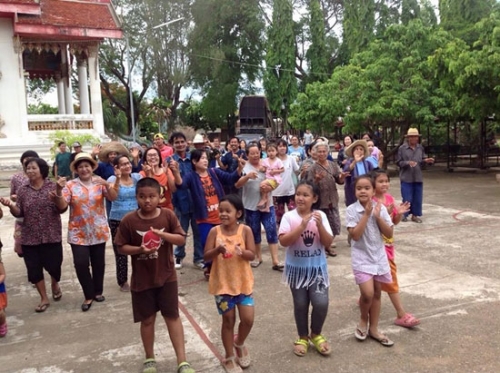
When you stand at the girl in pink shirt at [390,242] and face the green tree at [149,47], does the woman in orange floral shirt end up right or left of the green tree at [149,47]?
left

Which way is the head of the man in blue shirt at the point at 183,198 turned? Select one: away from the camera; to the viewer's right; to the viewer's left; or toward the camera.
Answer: toward the camera

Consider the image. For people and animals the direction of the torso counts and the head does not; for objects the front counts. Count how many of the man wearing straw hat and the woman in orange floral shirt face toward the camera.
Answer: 2

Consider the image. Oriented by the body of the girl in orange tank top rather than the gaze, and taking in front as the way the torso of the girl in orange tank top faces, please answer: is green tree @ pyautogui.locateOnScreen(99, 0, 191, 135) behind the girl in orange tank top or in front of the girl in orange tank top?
behind

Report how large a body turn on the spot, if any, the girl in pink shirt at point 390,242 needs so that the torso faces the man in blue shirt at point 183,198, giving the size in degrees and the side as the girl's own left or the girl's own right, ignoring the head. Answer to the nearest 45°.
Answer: approximately 180°

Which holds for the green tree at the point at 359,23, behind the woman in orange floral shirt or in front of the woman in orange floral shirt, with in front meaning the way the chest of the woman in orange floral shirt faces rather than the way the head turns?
behind

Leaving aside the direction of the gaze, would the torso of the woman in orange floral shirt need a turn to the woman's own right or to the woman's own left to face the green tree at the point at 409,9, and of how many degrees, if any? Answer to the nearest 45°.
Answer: approximately 135° to the woman's own left

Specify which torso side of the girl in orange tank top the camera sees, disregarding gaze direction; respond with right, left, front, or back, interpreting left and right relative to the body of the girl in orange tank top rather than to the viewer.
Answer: front

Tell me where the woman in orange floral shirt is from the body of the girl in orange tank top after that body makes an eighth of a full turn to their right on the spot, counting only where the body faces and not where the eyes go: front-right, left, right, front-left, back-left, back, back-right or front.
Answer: right

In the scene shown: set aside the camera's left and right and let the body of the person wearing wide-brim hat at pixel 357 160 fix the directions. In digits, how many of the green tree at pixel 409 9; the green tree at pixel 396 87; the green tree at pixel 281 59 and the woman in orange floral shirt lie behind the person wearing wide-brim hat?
3

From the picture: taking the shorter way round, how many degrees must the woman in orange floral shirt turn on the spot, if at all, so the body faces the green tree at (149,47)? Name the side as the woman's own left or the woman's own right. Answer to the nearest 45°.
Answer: approximately 180°

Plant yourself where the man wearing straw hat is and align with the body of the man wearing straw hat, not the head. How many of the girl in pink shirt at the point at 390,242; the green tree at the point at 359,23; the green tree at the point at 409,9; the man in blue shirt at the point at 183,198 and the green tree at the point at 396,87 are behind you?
3

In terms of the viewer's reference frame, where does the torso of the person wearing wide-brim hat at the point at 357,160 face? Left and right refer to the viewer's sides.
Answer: facing the viewer

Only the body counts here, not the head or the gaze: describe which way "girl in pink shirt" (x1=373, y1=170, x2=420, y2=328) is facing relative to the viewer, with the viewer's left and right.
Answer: facing the viewer and to the right of the viewer

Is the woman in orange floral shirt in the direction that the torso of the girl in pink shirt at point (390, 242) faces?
no

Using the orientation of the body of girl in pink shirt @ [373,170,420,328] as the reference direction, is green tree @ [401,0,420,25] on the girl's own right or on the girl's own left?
on the girl's own left

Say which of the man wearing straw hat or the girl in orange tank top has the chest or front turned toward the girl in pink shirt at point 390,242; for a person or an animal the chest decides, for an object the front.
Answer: the man wearing straw hat

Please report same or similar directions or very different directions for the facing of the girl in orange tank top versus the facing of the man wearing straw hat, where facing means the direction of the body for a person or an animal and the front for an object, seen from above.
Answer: same or similar directions

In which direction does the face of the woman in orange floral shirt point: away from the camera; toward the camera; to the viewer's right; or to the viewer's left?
toward the camera

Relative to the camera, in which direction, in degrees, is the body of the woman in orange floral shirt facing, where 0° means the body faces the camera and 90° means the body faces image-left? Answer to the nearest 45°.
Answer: approximately 0°
